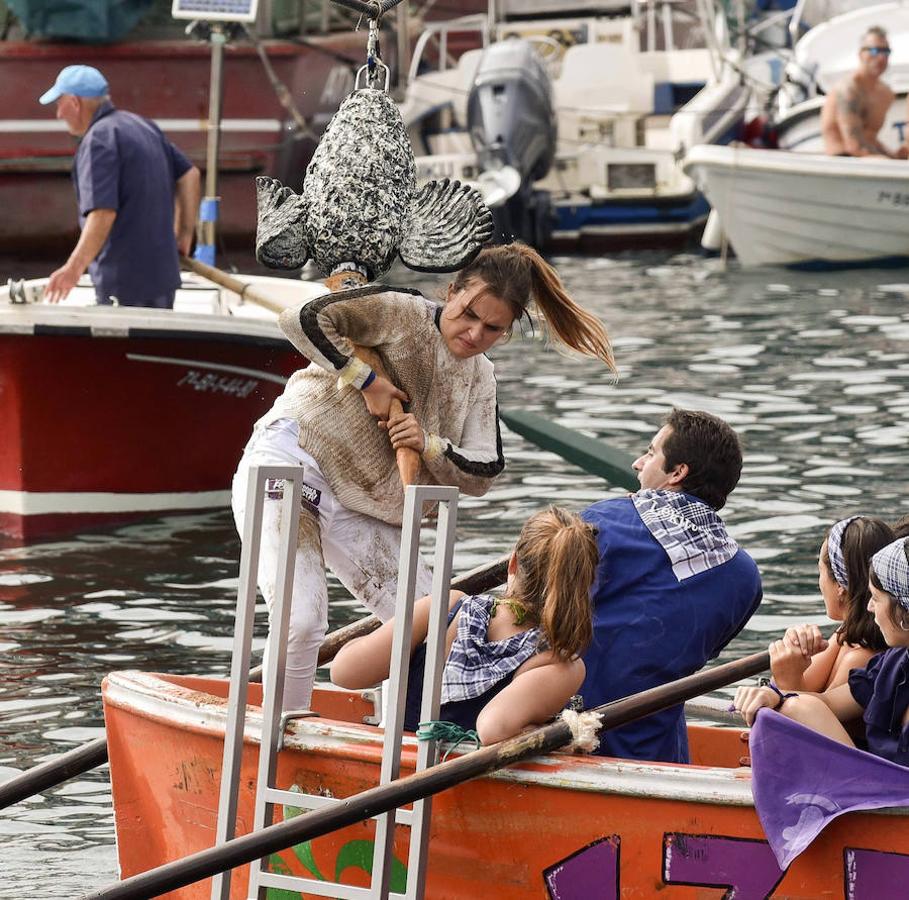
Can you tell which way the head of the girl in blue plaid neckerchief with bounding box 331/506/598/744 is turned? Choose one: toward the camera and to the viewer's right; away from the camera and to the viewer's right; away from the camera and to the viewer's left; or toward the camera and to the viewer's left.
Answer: away from the camera and to the viewer's left

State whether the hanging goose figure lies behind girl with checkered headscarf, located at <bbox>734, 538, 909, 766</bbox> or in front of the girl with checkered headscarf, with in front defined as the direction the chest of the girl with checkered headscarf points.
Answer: in front

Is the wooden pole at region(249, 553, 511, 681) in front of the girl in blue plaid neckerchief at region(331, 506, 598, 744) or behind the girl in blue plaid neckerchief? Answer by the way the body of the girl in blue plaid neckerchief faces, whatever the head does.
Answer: in front

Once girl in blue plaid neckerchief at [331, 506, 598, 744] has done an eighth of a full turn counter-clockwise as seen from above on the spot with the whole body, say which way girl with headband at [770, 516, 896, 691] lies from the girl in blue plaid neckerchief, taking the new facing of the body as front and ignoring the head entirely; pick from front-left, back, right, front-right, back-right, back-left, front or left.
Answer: back

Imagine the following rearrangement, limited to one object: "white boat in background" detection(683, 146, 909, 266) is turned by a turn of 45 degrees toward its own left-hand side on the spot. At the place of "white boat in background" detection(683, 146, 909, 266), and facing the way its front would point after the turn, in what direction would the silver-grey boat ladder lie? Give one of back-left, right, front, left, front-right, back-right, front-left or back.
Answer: front-left

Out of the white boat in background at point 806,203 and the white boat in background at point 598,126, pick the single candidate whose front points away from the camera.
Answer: the white boat in background at point 598,126

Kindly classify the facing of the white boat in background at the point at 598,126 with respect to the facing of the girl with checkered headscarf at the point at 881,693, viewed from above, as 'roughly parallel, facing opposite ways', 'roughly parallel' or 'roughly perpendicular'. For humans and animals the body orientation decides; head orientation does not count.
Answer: roughly perpendicular

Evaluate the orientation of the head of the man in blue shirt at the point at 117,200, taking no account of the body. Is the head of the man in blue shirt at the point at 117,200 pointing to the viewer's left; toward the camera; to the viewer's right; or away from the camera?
to the viewer's left

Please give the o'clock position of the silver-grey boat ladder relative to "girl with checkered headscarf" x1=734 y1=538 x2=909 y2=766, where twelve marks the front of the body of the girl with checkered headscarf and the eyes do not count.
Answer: The silver-grey boat ladder is roughly at 12 o'clock from the girl with checkered headscarf.

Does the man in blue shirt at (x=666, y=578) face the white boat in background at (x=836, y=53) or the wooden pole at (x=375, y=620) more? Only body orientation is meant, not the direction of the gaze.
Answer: the wooden pole

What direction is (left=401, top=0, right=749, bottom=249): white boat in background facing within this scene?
away from the camera

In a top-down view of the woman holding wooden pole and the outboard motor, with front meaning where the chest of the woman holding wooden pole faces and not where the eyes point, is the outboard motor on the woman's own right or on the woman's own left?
on the woman's own left

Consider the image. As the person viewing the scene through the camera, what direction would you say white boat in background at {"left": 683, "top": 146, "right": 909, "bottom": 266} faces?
facing to the left of the viewer

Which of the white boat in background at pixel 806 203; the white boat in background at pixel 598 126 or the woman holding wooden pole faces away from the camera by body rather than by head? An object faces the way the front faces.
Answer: the white boat in background at pixel 598 126

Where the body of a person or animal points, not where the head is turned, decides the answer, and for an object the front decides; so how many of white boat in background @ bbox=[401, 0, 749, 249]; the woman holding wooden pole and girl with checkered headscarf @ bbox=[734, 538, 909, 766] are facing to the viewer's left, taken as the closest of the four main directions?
1

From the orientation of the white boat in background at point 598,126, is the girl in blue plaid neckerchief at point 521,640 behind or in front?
behind

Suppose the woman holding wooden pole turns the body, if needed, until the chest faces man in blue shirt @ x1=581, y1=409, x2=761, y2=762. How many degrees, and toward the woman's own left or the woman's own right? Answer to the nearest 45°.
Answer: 0° — they already face them

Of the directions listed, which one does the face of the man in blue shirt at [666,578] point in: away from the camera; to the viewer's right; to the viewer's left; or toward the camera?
to the viewer's left

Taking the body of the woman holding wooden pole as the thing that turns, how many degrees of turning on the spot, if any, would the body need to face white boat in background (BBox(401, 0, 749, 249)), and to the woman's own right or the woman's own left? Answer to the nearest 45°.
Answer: approximately 135° to the woman's own left
